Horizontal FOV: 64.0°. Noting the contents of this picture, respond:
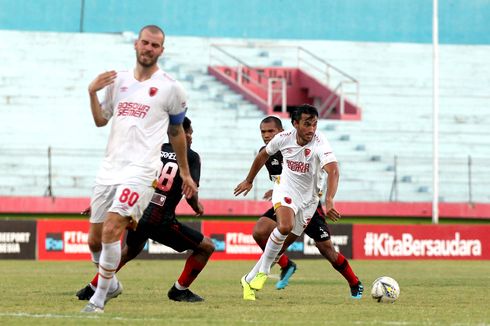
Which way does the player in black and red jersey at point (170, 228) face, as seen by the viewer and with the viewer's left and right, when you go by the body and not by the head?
facing away from the viewer and to the right of the viewer

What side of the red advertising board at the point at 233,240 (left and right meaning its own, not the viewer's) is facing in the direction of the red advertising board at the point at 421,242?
left

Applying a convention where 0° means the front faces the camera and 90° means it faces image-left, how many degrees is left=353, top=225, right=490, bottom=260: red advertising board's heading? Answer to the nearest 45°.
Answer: approximately 0°
